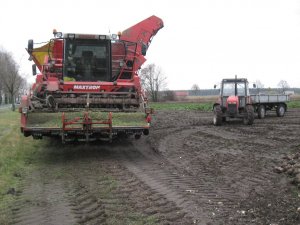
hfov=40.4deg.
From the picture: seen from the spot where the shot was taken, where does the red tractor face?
facing the viewer

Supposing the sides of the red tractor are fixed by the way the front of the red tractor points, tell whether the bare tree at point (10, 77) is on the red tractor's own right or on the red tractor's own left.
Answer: on the red tractor's own right

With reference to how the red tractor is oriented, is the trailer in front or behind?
behind
